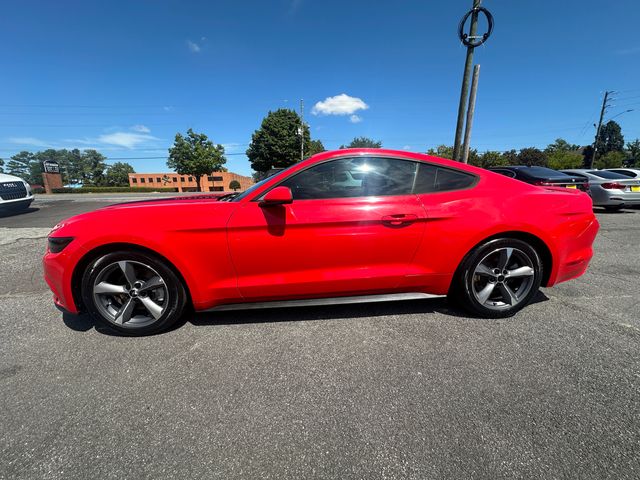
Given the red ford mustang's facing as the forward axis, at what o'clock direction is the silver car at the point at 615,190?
The silver car is roughly at 5 o'clock from the red ford mustang.

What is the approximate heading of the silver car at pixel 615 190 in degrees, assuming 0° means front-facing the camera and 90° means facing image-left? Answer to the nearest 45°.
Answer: approximately 135°

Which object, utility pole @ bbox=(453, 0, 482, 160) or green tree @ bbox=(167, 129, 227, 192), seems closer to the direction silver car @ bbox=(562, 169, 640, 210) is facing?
the green tree

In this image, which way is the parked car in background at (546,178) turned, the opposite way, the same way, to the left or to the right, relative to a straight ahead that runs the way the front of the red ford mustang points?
to the right

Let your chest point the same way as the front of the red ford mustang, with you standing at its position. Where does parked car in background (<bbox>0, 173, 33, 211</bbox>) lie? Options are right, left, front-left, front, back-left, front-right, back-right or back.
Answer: front-right

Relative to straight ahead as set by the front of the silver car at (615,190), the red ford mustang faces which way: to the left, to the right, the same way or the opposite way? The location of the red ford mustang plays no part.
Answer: to the left

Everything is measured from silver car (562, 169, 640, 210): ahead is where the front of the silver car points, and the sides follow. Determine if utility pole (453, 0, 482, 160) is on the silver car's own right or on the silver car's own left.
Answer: on the silver car's own left

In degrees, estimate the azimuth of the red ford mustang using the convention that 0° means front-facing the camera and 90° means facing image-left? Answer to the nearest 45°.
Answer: approximately 90°

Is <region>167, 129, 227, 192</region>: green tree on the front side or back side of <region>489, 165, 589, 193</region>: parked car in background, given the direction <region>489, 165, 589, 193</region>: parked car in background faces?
on the front side

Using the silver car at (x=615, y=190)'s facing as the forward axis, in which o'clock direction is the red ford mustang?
The red ford mustang is roughly at 8 o'clock from the silver car.

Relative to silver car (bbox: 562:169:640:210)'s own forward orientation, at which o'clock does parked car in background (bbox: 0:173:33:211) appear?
The parked car in background is roughly at 9 o'clock from the silver car.

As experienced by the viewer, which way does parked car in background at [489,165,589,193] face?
facing away from the viewer and to the left of the viewer

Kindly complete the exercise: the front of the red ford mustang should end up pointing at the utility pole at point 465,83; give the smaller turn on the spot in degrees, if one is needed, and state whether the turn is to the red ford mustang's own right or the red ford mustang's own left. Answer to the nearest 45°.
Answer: approximately 135° to the red ford mustang's own right

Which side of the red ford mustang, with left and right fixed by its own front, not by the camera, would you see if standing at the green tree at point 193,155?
right

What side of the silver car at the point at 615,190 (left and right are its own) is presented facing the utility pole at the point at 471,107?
left
